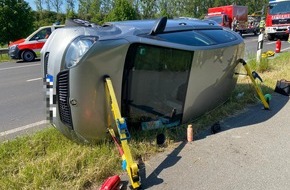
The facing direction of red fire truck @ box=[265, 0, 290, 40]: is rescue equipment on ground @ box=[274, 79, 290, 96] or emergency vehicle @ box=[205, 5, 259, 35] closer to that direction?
the rescue equipment on ground

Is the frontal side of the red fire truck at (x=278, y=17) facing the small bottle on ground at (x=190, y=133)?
yes

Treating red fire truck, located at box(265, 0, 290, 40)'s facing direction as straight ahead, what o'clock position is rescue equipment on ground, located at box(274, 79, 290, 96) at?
The rescue equipment on ground is roughly at 12 o'clock from the red fire truck.

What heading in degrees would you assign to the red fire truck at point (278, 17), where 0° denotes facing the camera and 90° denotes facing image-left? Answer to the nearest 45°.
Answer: approximately 0°

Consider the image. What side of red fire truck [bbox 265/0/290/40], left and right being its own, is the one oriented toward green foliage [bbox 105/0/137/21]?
right

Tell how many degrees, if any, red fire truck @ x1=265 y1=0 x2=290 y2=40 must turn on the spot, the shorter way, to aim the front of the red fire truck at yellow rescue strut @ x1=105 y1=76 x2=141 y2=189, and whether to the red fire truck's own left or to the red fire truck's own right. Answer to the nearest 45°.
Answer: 0° — it already faces it

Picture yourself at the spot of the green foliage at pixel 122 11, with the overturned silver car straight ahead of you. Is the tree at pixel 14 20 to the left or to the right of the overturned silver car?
right

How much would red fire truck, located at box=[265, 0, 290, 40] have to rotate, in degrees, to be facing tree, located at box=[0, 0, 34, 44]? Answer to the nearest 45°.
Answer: approximately 45° to its right
